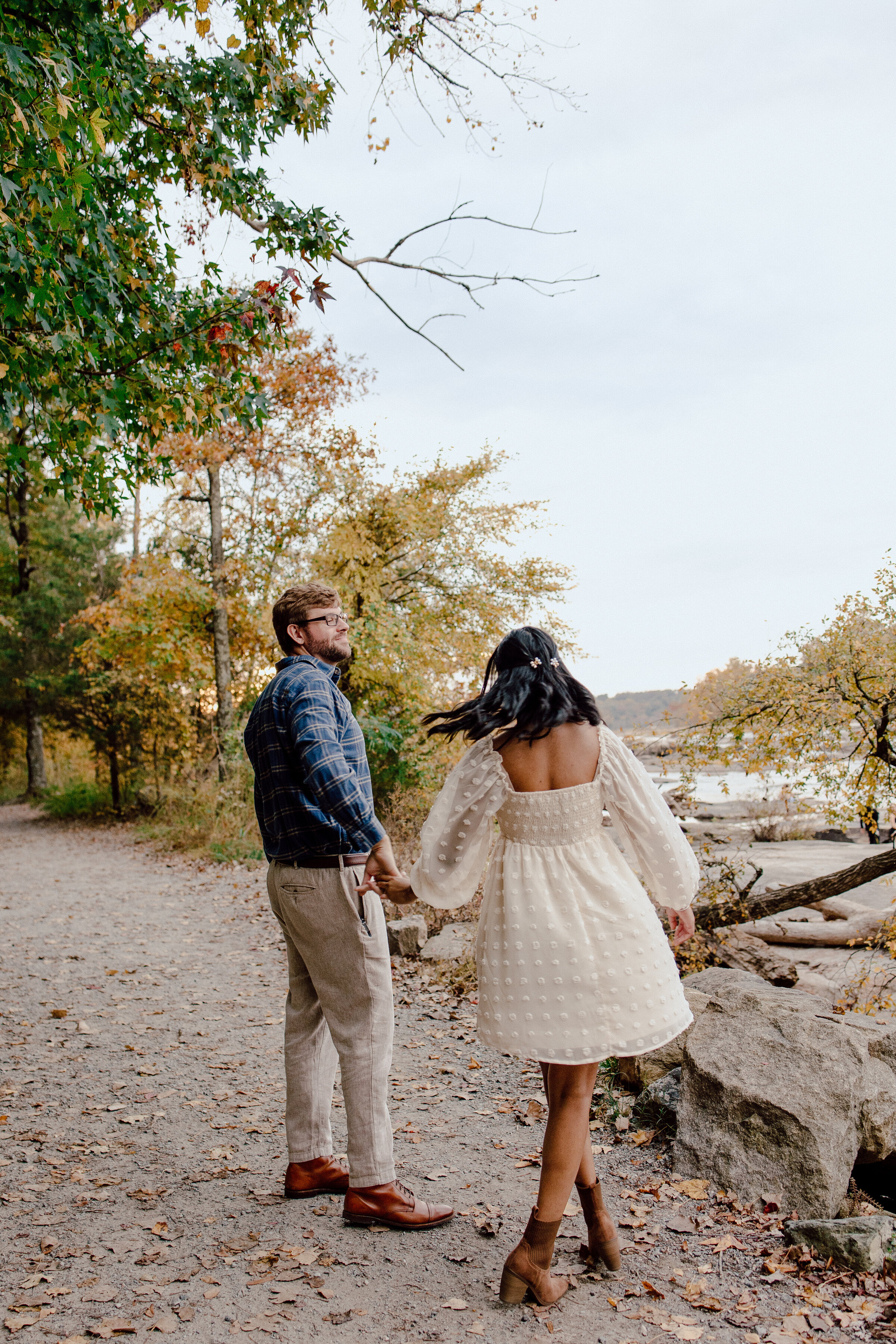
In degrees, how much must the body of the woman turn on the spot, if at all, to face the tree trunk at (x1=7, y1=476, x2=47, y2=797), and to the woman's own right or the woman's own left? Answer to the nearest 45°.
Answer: approximately 45° to the woman's own left

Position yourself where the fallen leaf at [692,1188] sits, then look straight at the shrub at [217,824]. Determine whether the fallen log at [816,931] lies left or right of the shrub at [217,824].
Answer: right

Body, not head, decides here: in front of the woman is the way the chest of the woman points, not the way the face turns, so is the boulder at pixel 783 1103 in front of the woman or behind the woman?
in front

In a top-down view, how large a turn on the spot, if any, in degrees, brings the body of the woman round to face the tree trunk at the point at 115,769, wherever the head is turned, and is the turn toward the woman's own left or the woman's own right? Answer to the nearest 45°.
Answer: approximately 45° to the woman's own left

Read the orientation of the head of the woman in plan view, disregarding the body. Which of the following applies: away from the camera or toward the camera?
away from the camera

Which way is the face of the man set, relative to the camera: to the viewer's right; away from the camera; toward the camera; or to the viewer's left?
to the viewer's right

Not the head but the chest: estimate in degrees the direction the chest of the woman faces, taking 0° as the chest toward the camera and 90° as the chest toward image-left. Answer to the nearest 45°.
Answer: approximately 180°

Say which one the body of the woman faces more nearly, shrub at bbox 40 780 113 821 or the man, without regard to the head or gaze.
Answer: the shrub

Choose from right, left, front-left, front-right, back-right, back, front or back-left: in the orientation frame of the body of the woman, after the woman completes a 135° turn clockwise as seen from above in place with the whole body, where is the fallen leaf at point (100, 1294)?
back-right

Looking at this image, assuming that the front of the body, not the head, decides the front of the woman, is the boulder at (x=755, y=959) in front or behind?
in front
